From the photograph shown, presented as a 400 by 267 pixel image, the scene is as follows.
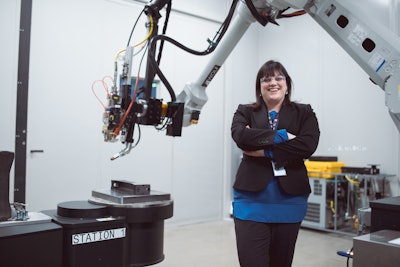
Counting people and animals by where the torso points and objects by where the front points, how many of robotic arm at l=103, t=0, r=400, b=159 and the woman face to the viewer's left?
1

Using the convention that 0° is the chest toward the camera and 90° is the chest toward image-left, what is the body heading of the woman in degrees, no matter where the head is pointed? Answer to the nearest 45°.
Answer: approximately 0°

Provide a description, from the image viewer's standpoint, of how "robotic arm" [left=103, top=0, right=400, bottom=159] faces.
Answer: facing to the left of the viewer

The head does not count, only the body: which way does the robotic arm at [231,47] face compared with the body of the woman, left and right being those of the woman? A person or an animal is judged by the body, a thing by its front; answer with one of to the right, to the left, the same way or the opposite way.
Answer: to the right
